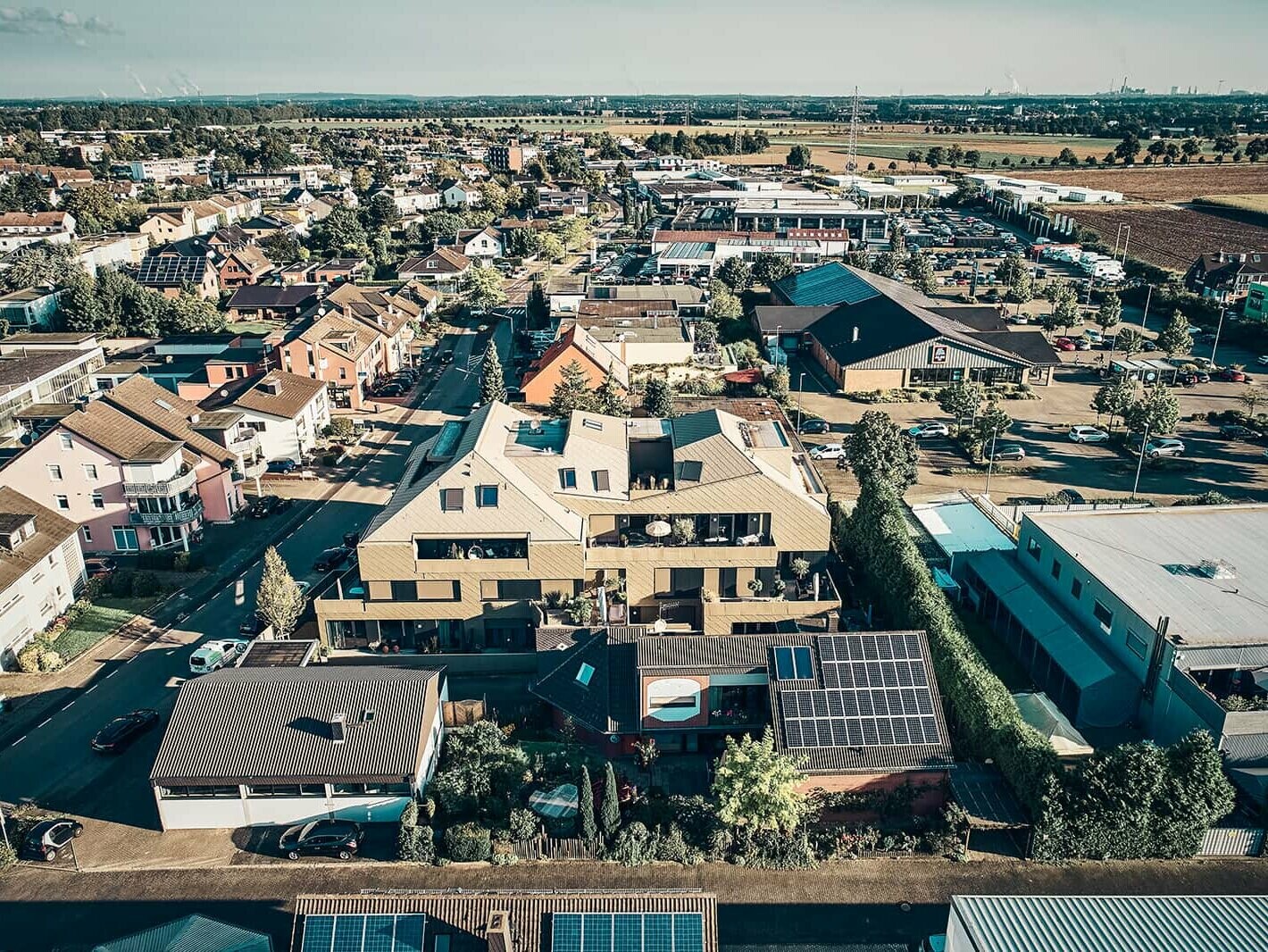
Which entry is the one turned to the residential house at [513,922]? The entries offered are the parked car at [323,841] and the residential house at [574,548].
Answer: the residential house at [574,548]

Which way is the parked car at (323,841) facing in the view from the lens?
facing to the left of the viewer

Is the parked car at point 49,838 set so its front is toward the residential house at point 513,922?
no

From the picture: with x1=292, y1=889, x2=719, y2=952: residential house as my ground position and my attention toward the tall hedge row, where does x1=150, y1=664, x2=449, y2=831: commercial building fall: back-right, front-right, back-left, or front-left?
back-left

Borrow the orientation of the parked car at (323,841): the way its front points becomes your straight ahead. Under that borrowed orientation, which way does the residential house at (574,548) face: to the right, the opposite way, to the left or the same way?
to the left

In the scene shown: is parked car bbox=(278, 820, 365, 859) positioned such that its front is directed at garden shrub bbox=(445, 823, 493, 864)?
no

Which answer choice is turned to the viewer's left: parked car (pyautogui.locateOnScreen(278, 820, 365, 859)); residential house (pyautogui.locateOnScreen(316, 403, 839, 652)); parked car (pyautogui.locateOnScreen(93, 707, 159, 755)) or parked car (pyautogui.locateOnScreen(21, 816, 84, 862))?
parked car (pyautogui.locateOnScreen(278, 820, 365, 859))

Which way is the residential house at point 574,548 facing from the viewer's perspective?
toward the camera

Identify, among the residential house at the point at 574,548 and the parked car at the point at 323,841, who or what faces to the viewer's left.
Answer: the parked car

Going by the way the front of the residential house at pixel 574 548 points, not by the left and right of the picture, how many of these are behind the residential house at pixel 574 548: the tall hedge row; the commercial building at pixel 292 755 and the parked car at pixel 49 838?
0

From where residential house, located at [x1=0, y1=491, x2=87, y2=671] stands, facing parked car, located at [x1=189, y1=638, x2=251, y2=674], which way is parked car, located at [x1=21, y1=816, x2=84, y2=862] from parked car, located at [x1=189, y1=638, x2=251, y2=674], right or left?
right

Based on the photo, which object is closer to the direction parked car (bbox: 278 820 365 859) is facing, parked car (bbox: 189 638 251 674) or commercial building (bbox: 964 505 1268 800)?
the parked car
